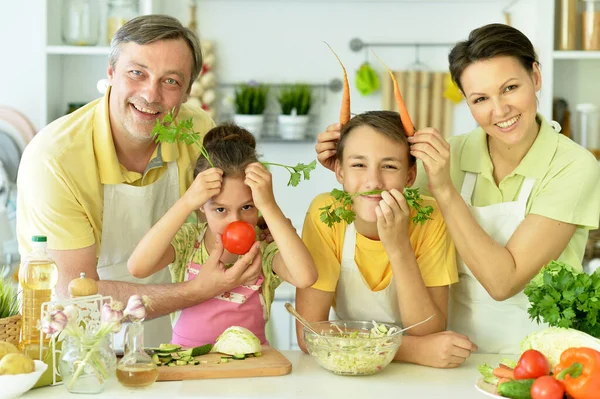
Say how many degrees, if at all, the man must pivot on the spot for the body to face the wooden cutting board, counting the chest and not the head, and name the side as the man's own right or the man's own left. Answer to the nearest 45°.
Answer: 0° — they already face it

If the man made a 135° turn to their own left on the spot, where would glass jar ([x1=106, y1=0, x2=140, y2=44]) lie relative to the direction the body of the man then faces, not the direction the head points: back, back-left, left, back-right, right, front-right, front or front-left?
front

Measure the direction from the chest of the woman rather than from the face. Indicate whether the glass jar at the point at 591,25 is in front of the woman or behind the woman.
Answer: behind

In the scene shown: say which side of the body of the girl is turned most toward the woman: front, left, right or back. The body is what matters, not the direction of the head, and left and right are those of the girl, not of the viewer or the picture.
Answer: left

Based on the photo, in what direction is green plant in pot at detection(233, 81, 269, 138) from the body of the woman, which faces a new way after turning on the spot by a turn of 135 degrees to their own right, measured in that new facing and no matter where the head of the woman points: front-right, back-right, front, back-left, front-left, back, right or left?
front-left

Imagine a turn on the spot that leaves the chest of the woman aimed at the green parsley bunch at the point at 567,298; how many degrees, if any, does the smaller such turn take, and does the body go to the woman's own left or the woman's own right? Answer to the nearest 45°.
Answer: approximately 45° to the woman's own left
